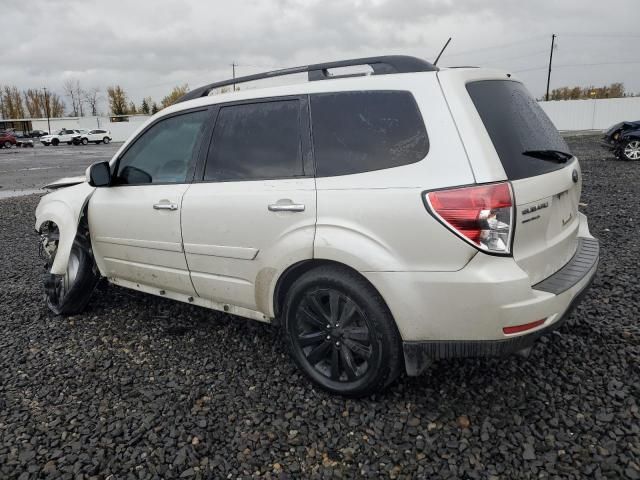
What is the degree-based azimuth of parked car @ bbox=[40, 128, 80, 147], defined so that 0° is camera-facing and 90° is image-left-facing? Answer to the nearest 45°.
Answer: approximately 45°

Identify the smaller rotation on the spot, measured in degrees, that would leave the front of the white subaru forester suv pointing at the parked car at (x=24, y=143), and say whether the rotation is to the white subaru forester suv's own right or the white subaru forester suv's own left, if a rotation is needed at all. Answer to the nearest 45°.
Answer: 0° — it already faces it

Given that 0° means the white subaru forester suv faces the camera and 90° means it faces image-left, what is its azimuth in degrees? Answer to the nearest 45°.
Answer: approximately 135°

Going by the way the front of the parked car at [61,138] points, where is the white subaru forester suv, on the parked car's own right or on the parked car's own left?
on the parked car's own left

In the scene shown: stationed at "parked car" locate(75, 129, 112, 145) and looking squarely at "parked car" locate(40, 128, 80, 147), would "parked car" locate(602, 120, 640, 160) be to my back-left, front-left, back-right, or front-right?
back-left

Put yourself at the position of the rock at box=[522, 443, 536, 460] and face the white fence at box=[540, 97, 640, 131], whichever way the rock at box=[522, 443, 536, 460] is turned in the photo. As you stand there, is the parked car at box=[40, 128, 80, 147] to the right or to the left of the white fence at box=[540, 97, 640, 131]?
left

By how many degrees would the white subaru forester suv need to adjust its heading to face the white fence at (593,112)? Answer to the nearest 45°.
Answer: approximately 90° to its right

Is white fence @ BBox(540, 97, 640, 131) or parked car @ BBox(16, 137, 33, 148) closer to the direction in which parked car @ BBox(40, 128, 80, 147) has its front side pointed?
the parked car
